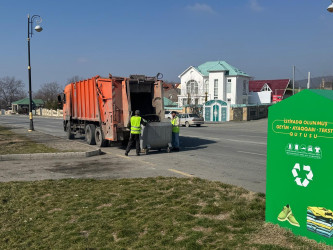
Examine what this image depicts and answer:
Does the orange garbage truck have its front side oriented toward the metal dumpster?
no

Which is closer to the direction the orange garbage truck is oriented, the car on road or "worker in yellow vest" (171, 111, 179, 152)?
the car on road

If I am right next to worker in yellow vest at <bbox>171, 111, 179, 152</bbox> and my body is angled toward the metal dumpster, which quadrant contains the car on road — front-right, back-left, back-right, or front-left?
back-right

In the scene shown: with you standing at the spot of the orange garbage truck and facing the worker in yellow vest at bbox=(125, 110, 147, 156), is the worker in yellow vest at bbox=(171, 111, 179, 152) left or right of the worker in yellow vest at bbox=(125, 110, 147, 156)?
left

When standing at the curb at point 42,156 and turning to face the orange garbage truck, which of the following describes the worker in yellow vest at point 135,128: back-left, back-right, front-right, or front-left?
front-right

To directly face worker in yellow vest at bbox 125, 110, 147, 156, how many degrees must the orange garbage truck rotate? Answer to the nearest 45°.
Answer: approximately 135° to its left

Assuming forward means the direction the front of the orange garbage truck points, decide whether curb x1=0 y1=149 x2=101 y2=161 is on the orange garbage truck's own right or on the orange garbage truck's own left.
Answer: on the orange garbage truck's own left

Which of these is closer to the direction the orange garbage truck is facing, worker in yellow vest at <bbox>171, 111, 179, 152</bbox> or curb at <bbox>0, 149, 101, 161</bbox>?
the curb

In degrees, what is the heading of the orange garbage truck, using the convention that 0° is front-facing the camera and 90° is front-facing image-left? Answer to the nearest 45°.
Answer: approximately 135°

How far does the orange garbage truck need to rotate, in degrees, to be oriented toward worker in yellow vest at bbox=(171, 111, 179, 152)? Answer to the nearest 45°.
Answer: approximately 180°
